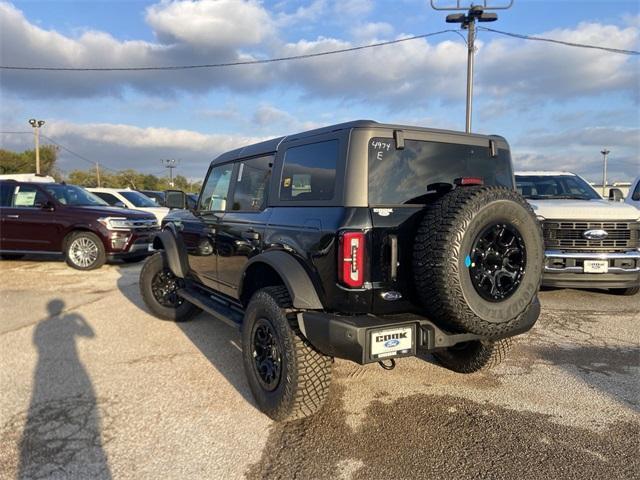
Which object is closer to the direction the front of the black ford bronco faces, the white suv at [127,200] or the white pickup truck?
the white suv

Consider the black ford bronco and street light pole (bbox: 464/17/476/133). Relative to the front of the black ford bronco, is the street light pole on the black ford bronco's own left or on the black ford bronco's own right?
on the black ford bronco's own right

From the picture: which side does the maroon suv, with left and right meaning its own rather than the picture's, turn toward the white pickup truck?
front

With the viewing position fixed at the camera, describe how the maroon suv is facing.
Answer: facing the viewer and to the right of the viewer

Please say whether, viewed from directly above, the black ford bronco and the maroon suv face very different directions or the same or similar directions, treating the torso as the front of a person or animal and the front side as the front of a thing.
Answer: very different directions

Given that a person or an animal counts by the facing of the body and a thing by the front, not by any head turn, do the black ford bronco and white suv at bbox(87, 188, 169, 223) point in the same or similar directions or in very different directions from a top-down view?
very different directions

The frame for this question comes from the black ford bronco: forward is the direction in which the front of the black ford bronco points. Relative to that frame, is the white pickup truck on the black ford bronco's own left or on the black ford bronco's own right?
on the black ford bronco's own right

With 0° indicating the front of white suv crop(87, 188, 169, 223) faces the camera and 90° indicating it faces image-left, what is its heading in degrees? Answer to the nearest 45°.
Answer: approximately 315°

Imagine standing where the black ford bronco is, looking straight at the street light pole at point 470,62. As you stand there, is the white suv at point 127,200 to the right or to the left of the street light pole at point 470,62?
left

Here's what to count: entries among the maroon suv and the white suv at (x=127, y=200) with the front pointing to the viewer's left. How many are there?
0

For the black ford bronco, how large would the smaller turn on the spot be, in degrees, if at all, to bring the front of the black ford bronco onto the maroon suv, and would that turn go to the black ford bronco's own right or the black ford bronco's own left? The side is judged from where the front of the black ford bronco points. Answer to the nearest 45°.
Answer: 0° — it already faces it

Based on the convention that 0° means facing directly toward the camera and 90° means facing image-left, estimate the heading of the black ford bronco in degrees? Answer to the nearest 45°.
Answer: approximately 135°
